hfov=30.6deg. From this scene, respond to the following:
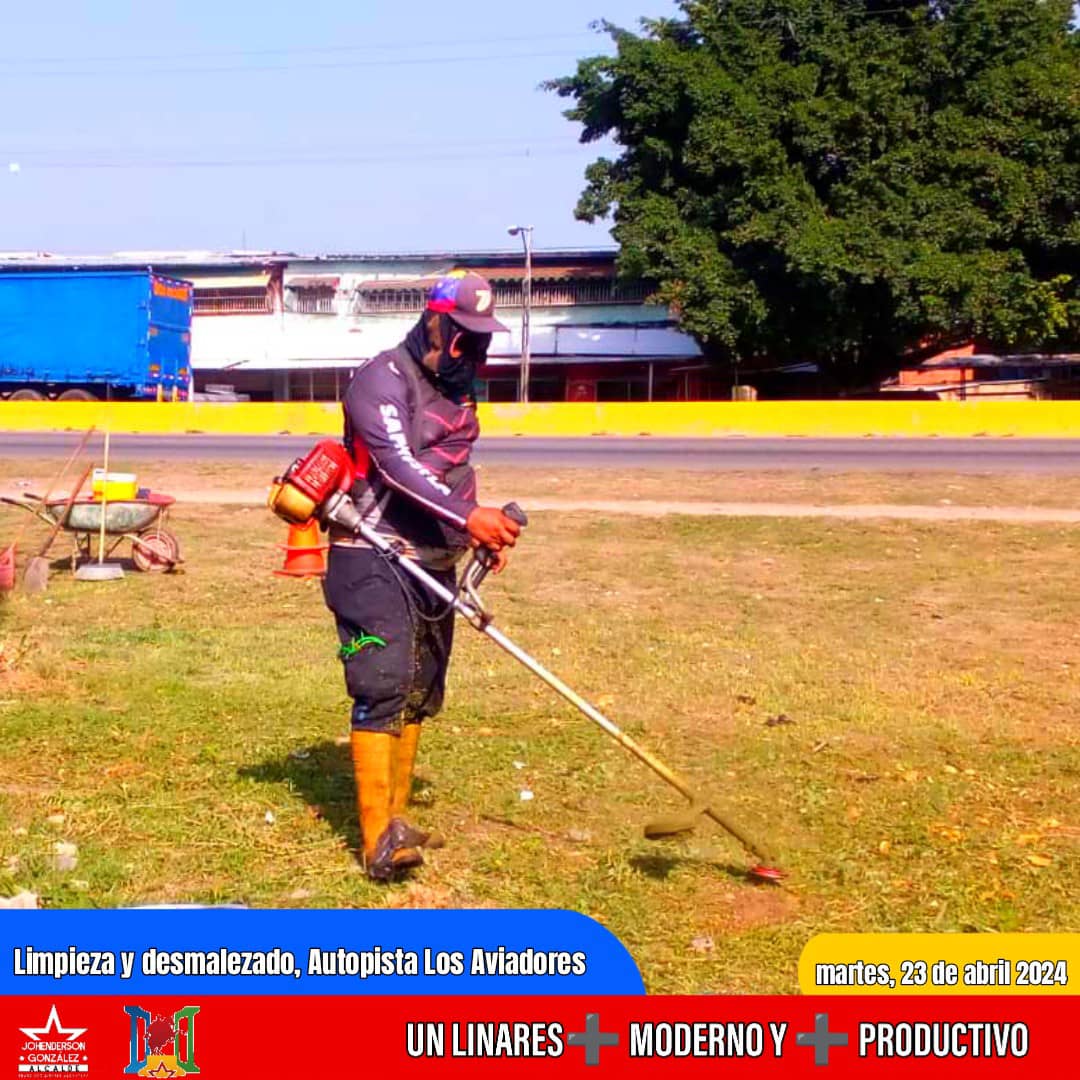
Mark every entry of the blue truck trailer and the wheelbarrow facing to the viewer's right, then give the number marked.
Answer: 1

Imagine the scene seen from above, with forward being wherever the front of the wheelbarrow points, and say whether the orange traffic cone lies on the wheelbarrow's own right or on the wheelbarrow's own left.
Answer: on the wheelbarrow's own right

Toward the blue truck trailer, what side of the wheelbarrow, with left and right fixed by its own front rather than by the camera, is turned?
left

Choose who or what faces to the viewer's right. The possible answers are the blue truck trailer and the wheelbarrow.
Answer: the wheelbarrow

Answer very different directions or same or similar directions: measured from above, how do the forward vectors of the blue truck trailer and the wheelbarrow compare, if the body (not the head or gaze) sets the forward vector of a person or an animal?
very different directions

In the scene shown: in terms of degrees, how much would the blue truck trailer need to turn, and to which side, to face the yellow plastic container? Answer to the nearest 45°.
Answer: approximately 90° to its left

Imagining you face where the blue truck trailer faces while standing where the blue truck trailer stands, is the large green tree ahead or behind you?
behind

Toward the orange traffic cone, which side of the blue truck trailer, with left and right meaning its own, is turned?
left

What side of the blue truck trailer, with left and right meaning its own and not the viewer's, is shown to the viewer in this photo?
left

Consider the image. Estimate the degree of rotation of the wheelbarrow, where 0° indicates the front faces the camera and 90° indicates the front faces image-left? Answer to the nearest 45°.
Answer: approximately 270°

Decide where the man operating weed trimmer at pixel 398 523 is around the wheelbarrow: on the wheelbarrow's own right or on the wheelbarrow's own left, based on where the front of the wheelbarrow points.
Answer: on the wheelbarrow's own right

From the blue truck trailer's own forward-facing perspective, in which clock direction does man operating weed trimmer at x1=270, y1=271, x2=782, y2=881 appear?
The man operating weed trimmer is roughly at 9 o'clock from the blue truck trailer.
